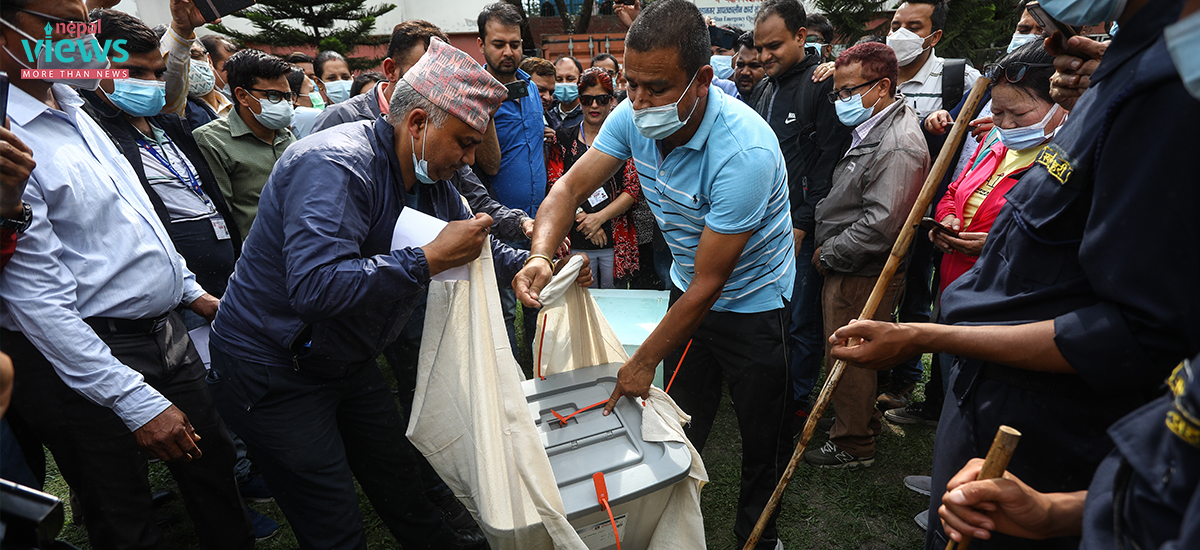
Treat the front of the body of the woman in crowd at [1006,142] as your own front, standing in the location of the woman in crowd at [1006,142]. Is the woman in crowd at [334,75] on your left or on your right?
on your right

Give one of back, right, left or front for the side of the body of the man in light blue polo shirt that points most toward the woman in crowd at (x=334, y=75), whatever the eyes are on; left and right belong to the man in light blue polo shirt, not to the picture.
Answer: right

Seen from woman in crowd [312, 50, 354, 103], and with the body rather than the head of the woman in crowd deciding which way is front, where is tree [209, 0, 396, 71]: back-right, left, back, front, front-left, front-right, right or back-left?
back

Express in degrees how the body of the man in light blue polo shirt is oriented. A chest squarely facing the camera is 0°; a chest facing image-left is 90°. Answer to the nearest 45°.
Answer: approximately 45°

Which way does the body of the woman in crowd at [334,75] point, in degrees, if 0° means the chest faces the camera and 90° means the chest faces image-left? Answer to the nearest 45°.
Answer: approximately 0°

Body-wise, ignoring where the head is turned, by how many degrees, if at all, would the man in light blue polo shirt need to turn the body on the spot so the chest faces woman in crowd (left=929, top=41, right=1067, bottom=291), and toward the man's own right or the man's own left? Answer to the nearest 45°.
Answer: approximately 135° to the man's own left

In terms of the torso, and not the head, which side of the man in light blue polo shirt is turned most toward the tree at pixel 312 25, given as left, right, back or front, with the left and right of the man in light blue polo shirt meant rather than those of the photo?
right

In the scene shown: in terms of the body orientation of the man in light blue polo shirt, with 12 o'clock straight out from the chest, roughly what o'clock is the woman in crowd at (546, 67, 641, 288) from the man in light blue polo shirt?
The woman in crowd is roughly at 4 o'clock from the man in light blue polo shirt.
